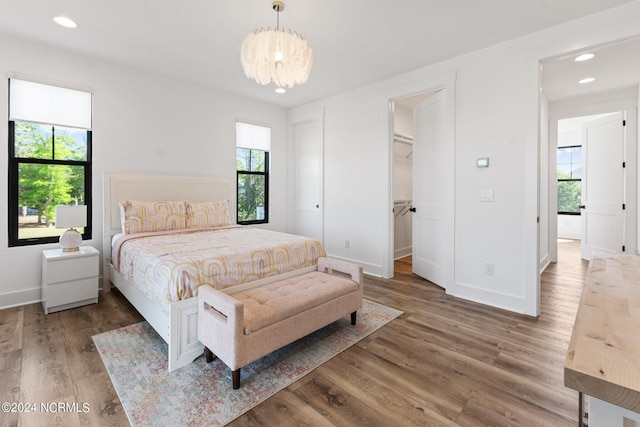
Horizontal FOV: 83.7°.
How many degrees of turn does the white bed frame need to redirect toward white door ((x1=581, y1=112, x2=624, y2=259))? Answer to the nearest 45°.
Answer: approximately 45° to its left

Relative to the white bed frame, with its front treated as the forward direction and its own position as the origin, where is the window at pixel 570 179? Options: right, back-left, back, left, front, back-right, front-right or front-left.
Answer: front-left

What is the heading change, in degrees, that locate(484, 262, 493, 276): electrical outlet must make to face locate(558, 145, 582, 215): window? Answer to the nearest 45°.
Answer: approximately 180°

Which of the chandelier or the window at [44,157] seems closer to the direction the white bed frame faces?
the chandelier

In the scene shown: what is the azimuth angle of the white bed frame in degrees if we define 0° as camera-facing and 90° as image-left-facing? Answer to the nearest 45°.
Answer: approximately 315°

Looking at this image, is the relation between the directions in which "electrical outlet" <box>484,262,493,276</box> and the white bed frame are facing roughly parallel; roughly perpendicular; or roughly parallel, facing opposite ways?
roughly perpendicular

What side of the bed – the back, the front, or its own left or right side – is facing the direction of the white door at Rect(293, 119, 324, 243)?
left

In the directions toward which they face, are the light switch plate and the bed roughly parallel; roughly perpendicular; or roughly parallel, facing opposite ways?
roughly perpendicular

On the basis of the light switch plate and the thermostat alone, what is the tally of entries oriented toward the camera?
2

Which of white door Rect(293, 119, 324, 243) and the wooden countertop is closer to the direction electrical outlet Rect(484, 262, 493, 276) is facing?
the wooden countertop

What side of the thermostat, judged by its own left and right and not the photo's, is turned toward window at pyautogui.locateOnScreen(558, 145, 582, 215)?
back

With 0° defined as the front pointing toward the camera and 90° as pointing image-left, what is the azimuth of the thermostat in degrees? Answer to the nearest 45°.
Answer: approximately 0°
